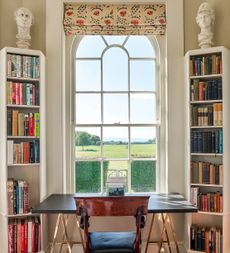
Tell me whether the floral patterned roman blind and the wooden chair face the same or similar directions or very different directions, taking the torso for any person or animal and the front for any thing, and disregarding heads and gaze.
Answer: very different directions

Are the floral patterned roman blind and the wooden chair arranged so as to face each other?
yes

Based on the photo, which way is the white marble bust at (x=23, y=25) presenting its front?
toward the camera

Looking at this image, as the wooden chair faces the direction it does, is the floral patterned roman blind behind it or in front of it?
in front

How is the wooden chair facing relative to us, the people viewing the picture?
facing away from the viewer

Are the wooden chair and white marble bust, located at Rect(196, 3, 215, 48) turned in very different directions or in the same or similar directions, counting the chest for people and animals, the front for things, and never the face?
very different directions

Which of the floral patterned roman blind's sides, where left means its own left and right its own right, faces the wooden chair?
front

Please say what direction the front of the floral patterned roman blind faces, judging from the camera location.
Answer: facing the viewer

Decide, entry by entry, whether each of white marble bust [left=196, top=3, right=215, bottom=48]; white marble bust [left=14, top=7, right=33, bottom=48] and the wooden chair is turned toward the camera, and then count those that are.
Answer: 2

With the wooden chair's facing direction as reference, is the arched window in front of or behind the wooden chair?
in front
